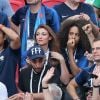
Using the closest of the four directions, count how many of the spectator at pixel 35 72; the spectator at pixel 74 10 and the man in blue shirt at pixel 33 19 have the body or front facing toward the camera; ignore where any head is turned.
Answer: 3

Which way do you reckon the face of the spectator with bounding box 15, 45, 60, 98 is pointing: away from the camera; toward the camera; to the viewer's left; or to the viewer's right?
toward the camera

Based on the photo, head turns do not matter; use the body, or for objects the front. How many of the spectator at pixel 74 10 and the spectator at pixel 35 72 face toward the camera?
2

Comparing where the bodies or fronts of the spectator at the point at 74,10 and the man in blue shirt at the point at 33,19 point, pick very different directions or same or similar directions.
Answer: same or similar directions

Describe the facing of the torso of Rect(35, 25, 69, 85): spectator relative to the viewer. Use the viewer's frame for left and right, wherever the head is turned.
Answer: facing the viewer and to the left of the viewer

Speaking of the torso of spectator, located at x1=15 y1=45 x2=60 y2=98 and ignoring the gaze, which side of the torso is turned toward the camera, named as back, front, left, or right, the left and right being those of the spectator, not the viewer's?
front

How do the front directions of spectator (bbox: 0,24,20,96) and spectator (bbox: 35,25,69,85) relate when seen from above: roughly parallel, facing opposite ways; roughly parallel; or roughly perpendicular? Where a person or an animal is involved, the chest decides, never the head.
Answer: roughly parallel

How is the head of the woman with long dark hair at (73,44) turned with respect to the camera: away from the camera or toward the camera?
toward the camera

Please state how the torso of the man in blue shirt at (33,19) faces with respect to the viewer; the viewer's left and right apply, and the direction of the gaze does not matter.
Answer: facing the viewer

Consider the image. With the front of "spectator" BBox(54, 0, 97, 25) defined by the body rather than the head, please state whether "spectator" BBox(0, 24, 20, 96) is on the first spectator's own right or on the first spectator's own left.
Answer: on the first spectator's own right

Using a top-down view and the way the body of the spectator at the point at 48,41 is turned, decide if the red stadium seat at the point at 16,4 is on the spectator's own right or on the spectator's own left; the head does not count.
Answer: on the spectator's own right
